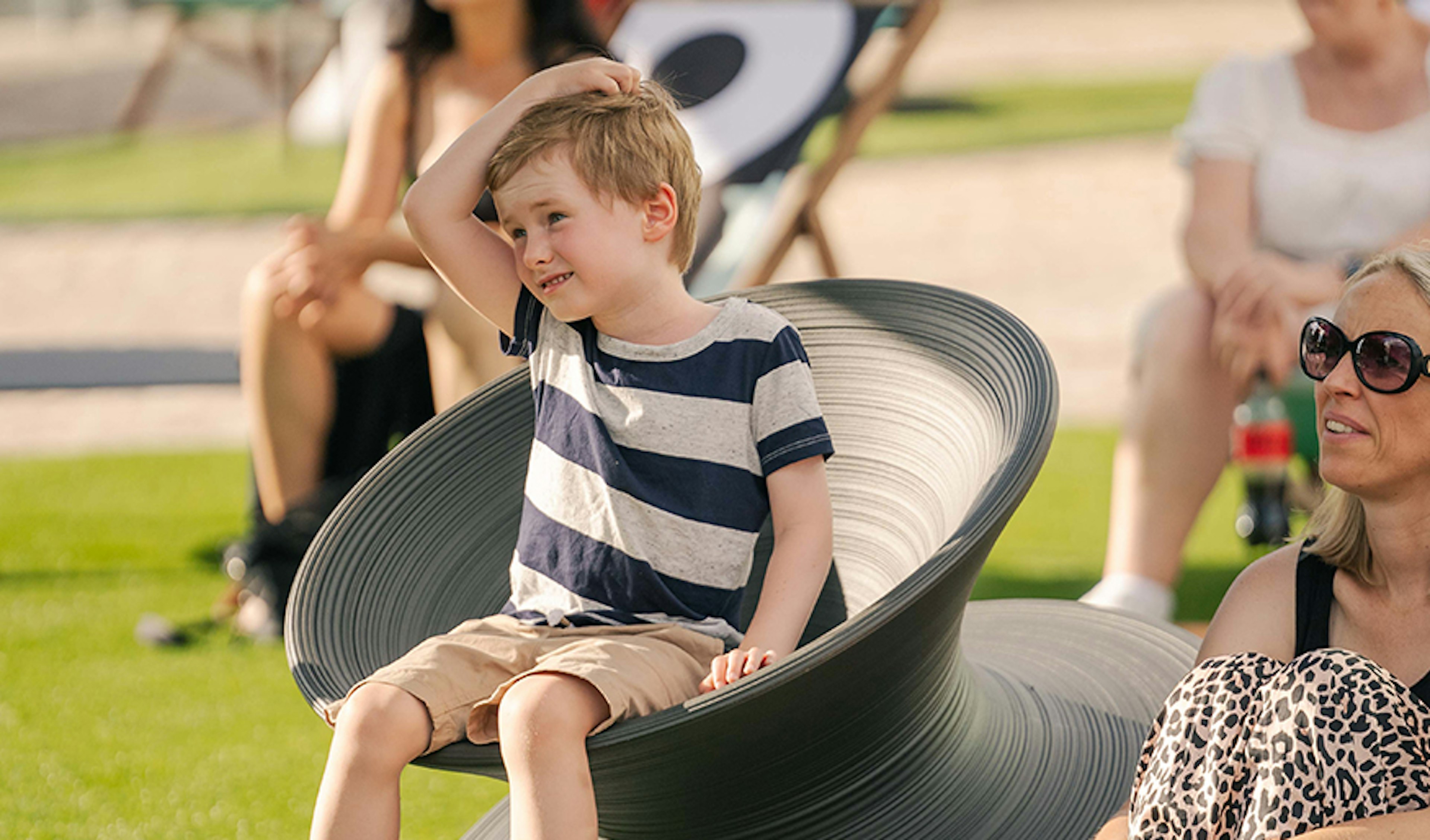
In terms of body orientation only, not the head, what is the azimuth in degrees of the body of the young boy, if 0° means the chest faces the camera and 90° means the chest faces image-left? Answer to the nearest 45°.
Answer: approximately 45°

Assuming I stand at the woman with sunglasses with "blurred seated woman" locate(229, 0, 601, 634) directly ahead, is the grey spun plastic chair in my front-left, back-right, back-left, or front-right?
front-left

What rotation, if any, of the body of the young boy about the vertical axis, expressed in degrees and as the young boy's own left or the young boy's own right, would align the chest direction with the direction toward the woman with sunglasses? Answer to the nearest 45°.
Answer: approximately 90° to the young boy's own left

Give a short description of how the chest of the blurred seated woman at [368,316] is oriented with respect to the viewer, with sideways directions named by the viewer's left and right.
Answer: facing the viewer and to the left of the viewer

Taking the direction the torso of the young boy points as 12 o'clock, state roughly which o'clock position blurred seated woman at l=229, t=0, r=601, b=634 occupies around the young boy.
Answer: The blurred seated woman is roughly at 4 o'clock from the young boy.

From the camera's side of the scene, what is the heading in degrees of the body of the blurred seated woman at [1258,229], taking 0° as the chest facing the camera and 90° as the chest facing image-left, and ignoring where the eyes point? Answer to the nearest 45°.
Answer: approximately 45°

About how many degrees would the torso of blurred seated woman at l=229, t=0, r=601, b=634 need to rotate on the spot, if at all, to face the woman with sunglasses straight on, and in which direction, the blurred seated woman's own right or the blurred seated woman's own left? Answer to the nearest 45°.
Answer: approximately 90° to the blurred seated woman's own left

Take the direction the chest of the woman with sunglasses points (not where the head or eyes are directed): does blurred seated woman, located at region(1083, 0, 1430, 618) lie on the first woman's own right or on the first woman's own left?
on the first woman's own right

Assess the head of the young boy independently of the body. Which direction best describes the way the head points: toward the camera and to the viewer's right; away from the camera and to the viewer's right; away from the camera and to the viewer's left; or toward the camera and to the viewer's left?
toward the camera and to the viewer's left

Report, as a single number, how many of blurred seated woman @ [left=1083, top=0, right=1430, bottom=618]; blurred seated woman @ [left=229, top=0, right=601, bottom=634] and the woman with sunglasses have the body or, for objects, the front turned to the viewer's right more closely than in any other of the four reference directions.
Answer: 0

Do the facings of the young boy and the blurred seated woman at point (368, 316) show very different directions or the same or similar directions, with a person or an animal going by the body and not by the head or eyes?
same or similar directions

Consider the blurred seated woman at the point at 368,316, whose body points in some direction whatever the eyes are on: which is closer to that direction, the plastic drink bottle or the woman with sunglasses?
the woman with sunglasses

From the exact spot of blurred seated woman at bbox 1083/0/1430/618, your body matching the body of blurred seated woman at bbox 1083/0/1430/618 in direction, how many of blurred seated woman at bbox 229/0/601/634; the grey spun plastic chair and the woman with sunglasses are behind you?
0

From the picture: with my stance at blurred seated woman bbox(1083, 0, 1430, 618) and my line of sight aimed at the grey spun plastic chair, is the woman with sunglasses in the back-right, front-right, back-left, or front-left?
front-left

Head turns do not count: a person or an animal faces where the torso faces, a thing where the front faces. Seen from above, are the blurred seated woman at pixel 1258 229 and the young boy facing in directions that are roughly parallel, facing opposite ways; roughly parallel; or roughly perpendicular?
roughly parallel
